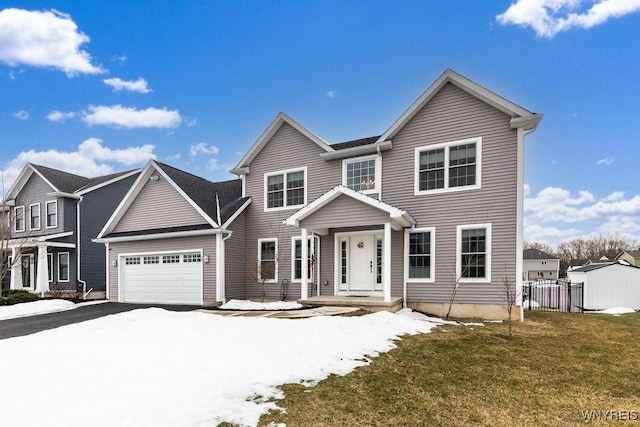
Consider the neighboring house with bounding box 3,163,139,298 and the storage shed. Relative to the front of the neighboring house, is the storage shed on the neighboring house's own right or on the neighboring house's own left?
on the neighboring house's own left

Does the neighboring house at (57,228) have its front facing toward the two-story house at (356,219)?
no

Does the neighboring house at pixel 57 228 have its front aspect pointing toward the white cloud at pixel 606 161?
no

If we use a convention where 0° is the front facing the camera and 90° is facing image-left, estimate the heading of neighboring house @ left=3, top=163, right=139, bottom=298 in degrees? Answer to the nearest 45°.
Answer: approximately 45°

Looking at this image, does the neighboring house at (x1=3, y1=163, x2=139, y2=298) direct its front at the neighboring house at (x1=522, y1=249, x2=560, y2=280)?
no

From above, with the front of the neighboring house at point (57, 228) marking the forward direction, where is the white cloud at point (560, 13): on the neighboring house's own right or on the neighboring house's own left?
on the neighboring house's own left
